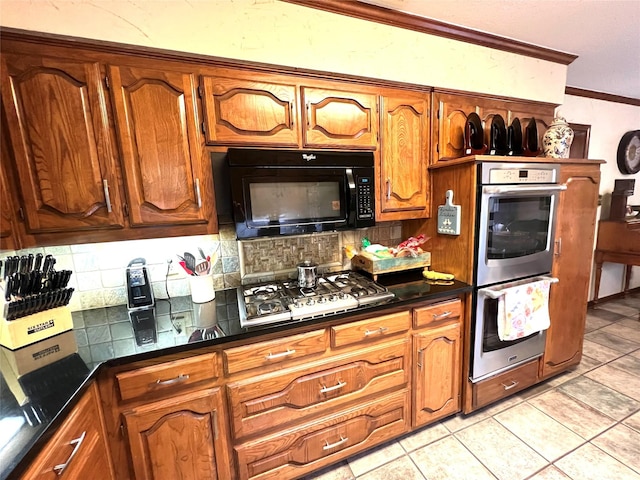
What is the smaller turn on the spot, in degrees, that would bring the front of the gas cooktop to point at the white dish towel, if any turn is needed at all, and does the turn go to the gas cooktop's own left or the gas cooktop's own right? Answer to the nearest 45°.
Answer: approximately 45° to the gas cooktop's own left

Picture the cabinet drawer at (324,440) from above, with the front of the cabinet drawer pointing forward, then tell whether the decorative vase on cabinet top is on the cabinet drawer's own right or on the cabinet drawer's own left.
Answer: on the cabinet drawer's own left

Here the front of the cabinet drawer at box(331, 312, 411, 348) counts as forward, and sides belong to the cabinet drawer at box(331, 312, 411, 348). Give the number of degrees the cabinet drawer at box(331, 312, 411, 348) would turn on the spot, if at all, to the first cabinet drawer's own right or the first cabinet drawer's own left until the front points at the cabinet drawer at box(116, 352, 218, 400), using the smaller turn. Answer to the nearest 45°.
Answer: approximately 90° to the first cabinet drawer's own right

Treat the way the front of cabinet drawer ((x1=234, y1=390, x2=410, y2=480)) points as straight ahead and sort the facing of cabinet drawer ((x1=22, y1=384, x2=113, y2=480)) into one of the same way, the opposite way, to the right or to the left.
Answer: to the left

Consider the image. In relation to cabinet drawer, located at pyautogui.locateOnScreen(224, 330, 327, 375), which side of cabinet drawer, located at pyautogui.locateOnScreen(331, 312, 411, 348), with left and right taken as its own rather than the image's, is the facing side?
right

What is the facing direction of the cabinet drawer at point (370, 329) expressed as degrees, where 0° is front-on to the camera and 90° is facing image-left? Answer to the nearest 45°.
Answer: approximately 315°

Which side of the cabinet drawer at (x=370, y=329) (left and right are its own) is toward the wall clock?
left

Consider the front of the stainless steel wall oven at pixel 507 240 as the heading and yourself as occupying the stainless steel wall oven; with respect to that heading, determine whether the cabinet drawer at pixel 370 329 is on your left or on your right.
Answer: on your right

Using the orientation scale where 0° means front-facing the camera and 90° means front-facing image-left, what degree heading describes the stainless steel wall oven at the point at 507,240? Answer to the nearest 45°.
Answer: approximately 315°

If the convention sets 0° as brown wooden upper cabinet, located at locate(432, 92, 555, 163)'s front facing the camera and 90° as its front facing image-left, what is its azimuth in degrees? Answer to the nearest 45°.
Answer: approximately 315°

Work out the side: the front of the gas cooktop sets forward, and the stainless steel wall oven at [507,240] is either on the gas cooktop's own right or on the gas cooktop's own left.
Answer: on the gas cooktop's own left

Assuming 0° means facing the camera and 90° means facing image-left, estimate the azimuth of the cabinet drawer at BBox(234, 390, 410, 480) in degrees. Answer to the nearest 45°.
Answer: approximately 315°

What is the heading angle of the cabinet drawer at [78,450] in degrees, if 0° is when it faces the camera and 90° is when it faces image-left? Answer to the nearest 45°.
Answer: approximately 270°

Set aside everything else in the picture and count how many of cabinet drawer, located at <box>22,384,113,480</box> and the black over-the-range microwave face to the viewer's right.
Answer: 1

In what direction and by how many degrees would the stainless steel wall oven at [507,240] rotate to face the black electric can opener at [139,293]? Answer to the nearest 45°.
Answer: approximately 90° to its right

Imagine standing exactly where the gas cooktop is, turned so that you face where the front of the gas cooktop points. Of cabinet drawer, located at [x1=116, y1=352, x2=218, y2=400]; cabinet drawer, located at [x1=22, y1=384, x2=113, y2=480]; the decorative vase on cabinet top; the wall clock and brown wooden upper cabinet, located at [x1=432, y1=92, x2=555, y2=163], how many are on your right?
2

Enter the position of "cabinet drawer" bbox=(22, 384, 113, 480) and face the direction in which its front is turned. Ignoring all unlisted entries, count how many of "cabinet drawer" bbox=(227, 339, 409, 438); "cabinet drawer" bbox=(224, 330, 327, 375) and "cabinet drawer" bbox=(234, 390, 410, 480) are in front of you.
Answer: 3
